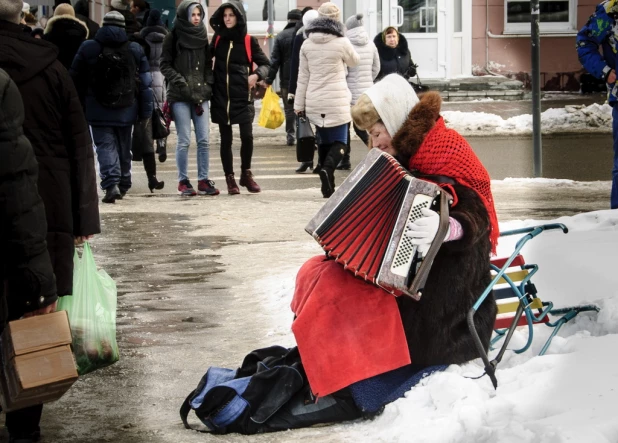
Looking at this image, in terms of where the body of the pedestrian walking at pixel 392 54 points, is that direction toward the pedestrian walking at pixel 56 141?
yes

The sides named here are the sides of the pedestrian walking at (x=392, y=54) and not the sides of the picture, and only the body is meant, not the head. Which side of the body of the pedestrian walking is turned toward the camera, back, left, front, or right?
front

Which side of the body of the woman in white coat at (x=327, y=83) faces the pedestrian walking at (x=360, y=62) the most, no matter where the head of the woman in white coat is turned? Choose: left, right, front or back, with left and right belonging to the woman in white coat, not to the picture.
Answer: front

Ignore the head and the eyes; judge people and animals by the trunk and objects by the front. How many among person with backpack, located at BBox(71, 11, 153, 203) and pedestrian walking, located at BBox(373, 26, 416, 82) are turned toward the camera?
1

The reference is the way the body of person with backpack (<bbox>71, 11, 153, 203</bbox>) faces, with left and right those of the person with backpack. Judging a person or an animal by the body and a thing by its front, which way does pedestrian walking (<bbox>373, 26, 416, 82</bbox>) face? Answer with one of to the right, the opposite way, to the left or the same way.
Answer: the opposite way

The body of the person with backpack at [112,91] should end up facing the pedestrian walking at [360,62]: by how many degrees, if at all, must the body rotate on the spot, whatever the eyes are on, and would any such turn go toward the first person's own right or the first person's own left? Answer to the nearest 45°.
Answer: approximately 45° to the first person's own right

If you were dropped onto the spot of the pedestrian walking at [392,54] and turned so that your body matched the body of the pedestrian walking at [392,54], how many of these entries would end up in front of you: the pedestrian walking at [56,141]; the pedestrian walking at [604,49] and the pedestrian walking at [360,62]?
3

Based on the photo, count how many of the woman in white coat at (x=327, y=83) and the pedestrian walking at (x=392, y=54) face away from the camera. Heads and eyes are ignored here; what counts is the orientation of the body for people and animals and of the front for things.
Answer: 1

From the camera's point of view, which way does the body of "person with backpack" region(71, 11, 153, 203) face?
away from the camera

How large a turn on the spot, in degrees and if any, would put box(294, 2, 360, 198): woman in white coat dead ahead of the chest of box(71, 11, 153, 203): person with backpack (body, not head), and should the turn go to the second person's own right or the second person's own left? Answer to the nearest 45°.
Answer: approximately 90° to the second person's own right

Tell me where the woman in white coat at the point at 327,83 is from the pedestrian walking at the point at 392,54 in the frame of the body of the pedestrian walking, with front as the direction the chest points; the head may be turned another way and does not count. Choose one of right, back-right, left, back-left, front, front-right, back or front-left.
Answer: front

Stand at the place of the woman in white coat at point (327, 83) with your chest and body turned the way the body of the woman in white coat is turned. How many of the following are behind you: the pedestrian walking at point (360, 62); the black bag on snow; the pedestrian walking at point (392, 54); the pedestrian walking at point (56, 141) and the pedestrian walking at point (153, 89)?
2

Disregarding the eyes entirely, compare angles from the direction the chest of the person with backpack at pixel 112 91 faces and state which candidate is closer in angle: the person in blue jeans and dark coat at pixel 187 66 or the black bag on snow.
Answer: the person in blue jeans and dark coat

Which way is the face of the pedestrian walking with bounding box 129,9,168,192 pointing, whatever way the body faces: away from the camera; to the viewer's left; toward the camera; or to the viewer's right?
away from the camera

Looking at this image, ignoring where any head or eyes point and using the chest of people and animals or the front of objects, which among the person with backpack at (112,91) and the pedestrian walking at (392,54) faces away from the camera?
the person with backpack
